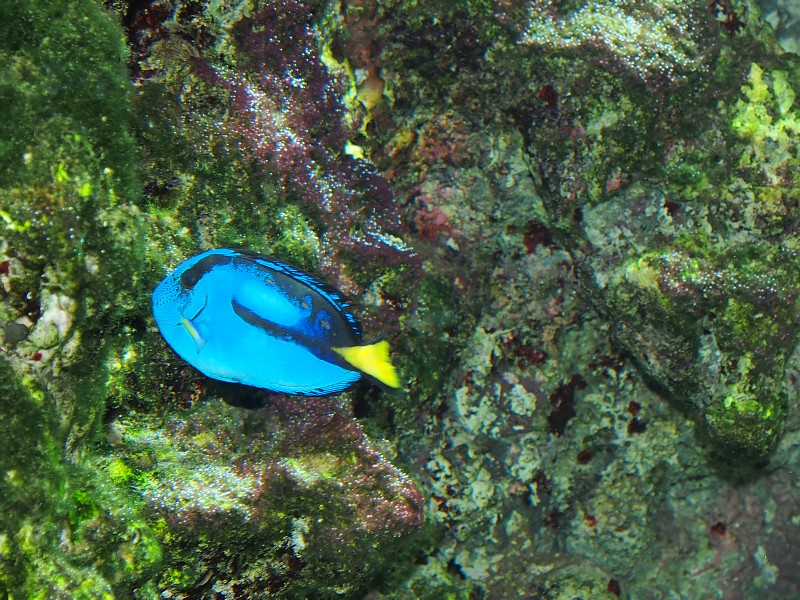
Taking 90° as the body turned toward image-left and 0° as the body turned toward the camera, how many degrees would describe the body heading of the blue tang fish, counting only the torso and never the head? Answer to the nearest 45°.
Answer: approximately 90°

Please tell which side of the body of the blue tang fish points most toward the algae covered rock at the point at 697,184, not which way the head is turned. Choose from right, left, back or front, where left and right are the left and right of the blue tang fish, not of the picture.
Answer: back
